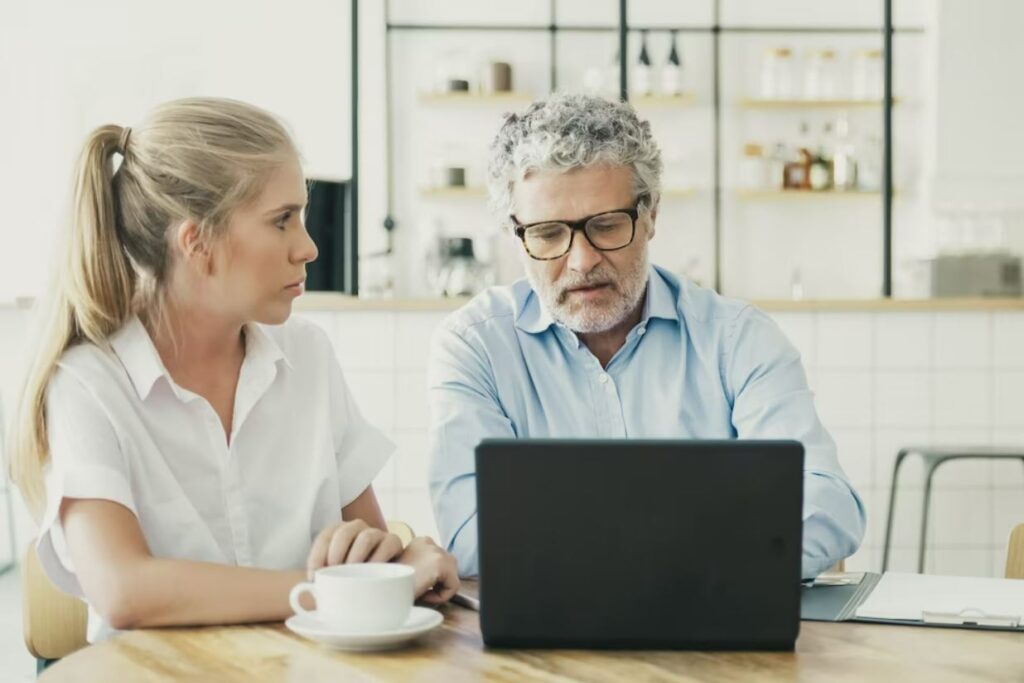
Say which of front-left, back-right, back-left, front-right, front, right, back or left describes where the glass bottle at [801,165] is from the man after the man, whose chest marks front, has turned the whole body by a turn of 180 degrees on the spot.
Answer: front

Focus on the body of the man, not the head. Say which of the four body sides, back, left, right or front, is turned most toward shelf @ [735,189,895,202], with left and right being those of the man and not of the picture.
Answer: back

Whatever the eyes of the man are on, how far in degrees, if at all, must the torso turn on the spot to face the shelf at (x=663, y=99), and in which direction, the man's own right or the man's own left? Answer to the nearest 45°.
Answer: approximately 180°

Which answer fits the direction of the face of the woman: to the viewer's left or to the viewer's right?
to the viewer's right

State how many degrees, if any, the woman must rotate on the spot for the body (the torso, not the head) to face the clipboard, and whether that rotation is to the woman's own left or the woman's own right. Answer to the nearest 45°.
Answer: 0° — they already face it

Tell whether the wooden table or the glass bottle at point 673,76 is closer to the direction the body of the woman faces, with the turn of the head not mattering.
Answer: the wooden table

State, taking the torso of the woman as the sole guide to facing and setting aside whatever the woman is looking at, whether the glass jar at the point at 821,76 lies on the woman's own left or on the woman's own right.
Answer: on the woman's own left

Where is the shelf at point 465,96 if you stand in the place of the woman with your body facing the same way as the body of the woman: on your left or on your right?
on your left

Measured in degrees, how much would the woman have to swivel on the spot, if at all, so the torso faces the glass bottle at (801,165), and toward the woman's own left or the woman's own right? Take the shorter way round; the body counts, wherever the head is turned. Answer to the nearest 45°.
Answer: approximately 90° to the woman's own left

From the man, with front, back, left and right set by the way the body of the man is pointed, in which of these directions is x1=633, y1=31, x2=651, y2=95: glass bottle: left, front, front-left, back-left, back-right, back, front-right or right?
back

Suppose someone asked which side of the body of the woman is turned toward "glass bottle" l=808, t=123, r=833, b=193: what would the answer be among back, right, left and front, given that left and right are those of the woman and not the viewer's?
left

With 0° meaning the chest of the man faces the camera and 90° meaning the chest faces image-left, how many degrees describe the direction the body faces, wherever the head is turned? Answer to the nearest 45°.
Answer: approximately 0°

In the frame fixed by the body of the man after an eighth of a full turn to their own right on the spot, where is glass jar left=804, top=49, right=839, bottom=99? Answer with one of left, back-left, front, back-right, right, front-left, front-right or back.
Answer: back-right
